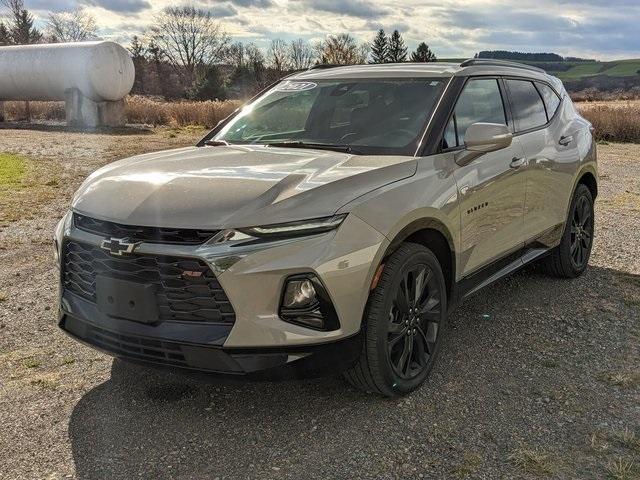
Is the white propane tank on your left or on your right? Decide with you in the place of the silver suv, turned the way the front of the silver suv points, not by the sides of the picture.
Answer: on your right

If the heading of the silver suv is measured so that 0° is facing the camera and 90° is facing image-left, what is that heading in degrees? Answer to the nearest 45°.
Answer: approximately 45°
